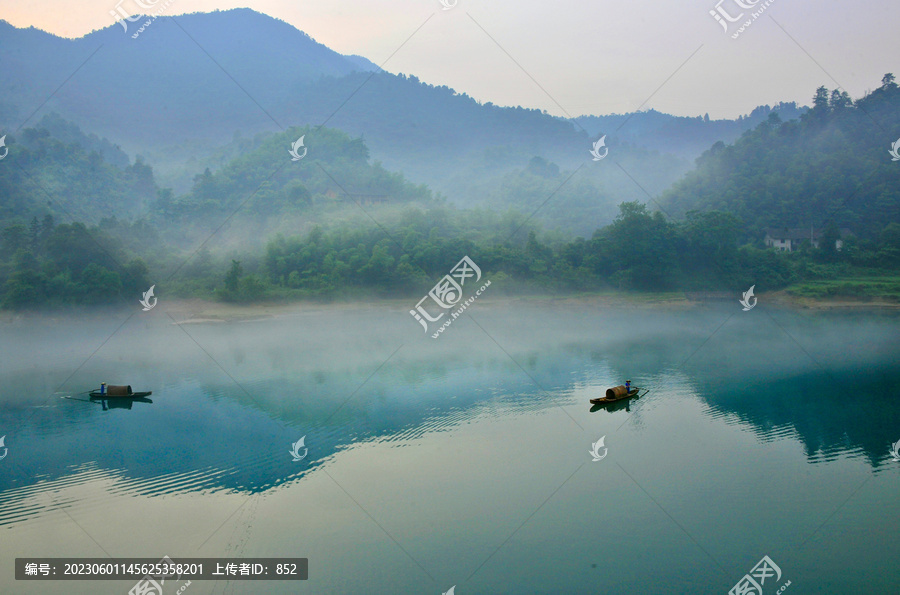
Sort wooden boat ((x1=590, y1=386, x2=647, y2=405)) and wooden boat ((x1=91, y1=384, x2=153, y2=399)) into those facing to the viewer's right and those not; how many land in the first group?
1

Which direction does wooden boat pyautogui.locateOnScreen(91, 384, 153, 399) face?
to the viewer's right

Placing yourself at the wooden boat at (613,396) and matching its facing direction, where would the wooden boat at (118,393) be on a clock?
the wooden boat at (118,393) is roughly at 1 o'clock from the wooden boat at (613,396).

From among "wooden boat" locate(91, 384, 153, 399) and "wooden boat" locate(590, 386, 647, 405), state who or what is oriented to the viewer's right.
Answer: "wooden boat" locate(91, 384, 153, 399)

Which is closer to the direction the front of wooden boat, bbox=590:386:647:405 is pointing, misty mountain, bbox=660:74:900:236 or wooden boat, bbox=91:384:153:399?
the wooden boat

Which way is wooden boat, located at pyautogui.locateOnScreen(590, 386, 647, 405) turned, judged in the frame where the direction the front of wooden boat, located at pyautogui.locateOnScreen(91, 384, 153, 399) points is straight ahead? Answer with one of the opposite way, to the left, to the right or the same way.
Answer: the opposite way
